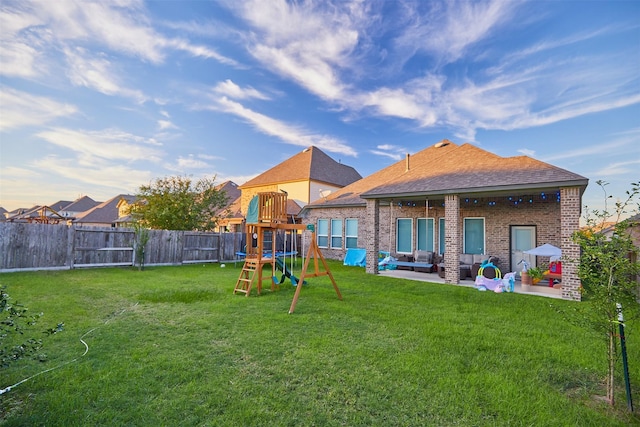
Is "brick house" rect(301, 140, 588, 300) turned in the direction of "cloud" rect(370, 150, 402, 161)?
no

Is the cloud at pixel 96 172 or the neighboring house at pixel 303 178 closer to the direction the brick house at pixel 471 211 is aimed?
the neighboring house

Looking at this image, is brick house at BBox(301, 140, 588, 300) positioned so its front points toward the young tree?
no
